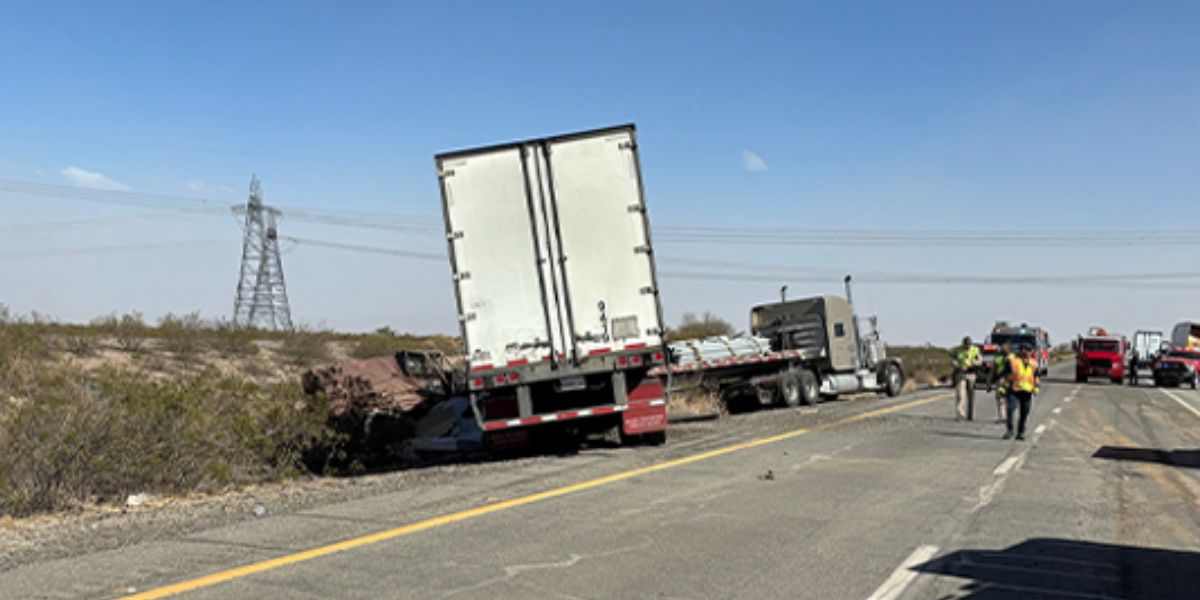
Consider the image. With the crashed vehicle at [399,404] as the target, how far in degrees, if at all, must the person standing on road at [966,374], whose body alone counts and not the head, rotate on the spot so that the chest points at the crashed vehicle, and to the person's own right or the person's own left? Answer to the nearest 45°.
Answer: approximately 45° to the person's own right

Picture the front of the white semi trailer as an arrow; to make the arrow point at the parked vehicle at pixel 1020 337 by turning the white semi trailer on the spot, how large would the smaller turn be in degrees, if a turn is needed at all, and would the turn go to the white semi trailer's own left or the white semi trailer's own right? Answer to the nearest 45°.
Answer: approximately 45° to the white semi trailer's own right

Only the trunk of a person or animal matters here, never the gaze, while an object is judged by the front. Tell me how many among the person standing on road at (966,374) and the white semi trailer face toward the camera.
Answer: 1

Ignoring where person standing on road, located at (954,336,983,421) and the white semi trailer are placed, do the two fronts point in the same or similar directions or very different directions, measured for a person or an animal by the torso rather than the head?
very different directions

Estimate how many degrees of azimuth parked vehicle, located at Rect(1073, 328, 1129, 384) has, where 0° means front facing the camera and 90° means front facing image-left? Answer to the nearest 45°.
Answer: approximately 0°

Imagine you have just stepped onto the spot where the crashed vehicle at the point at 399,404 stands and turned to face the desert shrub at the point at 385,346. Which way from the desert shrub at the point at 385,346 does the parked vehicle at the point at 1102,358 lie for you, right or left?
right

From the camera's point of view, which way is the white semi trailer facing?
away from the camera

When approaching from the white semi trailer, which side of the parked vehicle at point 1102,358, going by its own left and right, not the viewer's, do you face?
front

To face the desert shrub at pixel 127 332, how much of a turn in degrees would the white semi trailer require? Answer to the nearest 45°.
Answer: approximately 45° to its left

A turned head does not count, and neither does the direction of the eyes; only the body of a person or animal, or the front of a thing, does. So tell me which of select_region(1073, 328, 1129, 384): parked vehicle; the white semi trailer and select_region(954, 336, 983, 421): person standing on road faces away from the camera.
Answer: the white semi trailer

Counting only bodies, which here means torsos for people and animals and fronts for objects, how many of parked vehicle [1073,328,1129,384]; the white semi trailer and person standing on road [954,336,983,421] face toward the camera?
2

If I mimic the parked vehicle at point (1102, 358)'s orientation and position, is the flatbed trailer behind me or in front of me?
in front

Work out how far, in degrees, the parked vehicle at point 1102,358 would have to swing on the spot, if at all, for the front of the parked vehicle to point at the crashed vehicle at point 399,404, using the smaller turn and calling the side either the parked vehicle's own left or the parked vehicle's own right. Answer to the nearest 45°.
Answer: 0° — it already faces it

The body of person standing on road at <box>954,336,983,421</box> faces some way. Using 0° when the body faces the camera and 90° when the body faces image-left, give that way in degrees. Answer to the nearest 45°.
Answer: approximately 0°

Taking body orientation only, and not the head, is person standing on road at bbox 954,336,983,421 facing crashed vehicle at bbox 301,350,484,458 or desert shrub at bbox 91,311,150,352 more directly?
the crashed vehicle

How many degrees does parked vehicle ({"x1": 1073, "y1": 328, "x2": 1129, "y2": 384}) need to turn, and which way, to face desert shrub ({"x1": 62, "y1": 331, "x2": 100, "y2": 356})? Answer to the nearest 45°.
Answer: approximately 45° to its right
